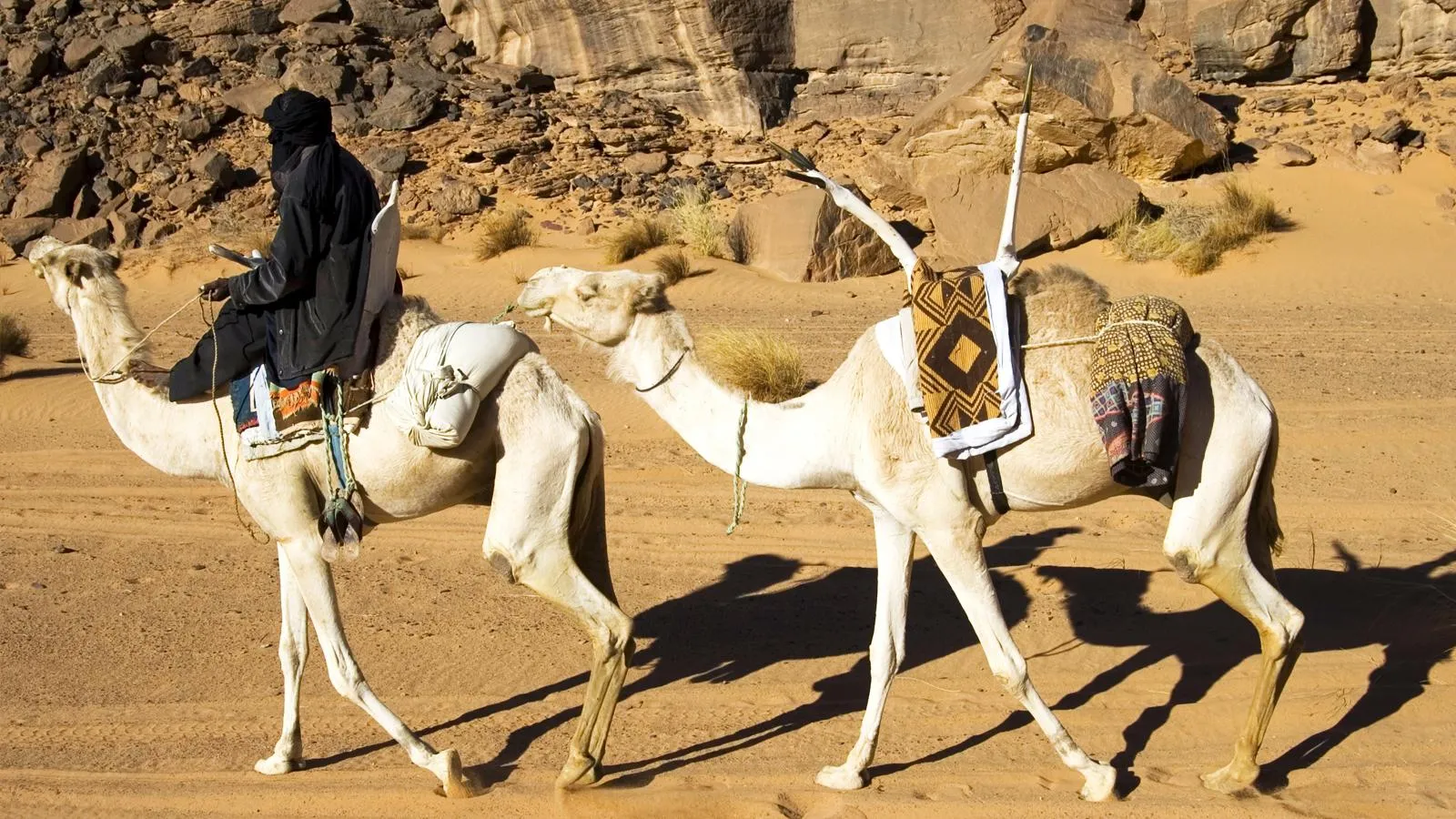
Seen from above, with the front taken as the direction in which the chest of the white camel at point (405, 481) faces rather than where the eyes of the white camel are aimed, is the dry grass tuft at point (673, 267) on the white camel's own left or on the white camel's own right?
on the white camel's own right

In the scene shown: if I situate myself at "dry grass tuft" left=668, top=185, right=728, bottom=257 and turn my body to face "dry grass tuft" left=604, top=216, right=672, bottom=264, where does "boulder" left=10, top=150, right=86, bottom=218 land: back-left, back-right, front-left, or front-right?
front-right

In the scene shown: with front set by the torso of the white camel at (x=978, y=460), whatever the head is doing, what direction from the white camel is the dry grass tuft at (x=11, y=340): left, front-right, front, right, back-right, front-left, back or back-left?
front-right

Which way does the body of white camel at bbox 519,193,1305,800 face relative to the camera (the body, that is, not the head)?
to the viewer's left

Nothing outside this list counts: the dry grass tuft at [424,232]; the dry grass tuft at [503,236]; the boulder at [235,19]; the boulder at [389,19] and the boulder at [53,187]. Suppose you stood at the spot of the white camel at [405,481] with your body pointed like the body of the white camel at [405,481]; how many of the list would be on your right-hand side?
5

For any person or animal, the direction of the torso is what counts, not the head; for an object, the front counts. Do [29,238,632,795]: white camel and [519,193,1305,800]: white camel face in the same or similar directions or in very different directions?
same or similar directions

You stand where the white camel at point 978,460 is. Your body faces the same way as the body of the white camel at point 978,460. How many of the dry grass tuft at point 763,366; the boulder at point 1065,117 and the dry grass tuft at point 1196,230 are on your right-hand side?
3

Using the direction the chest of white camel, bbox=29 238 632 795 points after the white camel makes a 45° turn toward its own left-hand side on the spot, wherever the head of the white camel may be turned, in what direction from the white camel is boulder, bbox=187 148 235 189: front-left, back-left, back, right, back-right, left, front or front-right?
back-right

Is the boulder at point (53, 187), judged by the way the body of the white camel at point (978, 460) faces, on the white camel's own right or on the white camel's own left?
on the white camel's own right

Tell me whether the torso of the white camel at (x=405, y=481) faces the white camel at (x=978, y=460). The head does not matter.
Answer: no

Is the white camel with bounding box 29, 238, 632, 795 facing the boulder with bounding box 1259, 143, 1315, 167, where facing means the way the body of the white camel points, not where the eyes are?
no

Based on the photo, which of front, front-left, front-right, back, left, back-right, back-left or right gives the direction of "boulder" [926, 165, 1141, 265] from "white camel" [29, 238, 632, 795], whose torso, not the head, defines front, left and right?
back-right

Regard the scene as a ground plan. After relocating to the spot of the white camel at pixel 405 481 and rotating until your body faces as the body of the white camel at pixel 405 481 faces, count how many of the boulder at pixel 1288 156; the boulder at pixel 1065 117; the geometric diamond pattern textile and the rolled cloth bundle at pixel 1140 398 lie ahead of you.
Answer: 0

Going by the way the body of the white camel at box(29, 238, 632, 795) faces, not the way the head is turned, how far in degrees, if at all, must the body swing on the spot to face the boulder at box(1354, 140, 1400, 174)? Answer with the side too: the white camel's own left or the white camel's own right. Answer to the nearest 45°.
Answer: approximately 135° to the white camel's own right

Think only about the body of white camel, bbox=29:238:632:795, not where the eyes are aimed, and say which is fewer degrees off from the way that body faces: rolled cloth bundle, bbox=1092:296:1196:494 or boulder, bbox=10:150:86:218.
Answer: the boulder

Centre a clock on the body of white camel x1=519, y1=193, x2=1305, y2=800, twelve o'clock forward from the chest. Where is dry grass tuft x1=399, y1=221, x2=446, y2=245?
The dry grass tuft is roughly at 2 o'clock from the white camel.

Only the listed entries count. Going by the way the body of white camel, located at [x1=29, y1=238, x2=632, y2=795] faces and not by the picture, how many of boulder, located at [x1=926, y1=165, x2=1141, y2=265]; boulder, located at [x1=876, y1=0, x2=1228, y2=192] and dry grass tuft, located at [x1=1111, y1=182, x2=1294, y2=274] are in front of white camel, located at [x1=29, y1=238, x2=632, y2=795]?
0

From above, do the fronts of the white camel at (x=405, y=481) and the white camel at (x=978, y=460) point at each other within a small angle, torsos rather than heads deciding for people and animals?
no

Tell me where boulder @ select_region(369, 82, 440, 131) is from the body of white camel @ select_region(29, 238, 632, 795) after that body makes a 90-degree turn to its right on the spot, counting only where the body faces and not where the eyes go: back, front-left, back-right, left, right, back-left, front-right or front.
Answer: front

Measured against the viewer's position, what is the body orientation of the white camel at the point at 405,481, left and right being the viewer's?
facing to the left of the viewer

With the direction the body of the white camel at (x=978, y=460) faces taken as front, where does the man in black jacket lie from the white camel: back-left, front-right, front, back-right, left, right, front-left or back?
front
